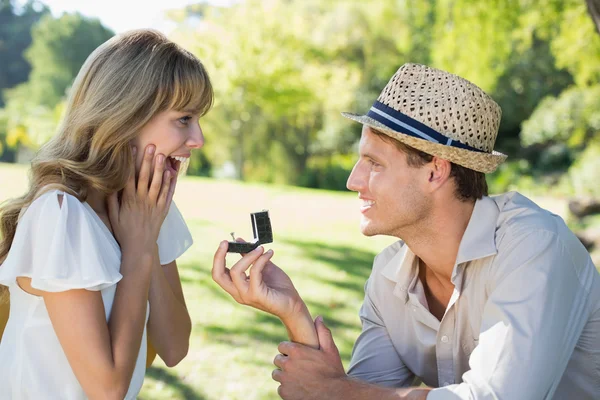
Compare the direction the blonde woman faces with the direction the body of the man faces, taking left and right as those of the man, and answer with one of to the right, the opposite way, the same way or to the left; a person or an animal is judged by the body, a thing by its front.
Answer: the opposite way

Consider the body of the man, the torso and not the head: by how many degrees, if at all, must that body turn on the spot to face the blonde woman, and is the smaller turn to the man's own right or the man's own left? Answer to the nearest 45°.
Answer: approximately 45° to the man's own right

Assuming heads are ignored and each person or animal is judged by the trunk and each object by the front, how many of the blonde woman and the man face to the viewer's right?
1

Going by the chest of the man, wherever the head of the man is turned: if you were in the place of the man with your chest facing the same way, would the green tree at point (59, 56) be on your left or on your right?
on your right

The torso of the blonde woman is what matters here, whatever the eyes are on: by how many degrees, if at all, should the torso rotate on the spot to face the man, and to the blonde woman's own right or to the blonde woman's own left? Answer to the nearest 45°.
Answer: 0° — they already face them

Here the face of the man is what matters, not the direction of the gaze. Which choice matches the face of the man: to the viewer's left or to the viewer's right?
to the viewer's left

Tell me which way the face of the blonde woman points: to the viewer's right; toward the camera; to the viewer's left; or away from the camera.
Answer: to the viewer's right

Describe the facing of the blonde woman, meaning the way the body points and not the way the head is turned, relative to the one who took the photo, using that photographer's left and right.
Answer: facing to the right of the viewer

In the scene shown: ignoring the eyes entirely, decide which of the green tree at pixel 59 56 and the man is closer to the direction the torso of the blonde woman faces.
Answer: the man

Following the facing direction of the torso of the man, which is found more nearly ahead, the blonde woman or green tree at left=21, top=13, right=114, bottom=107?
the blonde woman
